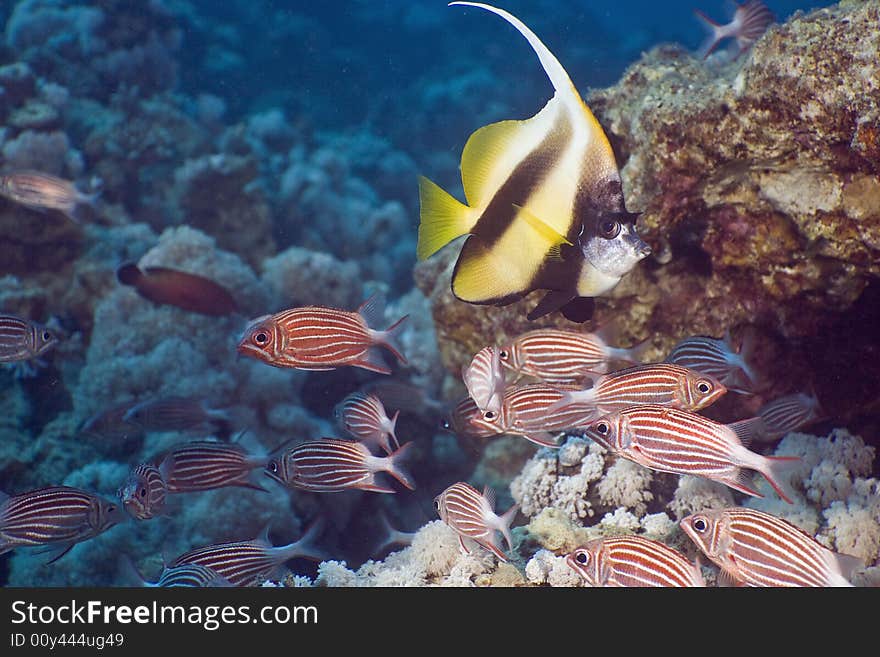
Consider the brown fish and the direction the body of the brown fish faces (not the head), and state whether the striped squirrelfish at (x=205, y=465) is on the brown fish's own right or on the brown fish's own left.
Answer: on the brown fish's own right

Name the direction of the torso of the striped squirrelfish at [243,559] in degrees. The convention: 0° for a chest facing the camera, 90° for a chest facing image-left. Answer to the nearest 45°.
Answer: approximately 90°

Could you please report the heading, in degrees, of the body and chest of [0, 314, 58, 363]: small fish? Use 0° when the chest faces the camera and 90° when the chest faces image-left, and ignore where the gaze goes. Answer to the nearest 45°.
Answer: approximately 270°

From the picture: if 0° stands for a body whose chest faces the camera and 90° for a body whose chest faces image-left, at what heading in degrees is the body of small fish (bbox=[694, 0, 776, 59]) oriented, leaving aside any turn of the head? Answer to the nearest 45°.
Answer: approximately 270°

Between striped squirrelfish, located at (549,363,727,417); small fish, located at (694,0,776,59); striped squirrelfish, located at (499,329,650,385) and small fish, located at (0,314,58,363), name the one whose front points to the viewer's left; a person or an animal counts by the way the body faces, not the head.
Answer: striped squirrelfish, located at (499,329,650,385)

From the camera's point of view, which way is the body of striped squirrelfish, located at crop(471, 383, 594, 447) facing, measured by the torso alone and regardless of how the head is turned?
to the viewer's left

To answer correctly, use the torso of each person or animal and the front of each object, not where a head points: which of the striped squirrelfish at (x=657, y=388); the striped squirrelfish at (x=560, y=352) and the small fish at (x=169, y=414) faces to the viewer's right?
the striped squirrelfish at (x=657, y=388)

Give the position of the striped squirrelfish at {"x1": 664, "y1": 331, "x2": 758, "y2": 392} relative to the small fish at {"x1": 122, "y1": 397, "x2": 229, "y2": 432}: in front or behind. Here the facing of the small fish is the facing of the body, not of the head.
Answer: behind
